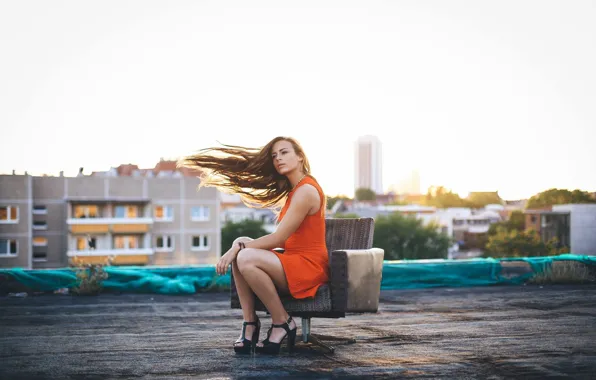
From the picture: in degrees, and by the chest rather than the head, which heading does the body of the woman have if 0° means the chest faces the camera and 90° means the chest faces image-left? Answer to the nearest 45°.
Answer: approximately 90°

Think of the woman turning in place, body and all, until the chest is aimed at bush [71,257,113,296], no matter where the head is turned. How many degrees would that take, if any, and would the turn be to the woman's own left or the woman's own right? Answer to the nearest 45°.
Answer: approximately 45° to the woman's own right

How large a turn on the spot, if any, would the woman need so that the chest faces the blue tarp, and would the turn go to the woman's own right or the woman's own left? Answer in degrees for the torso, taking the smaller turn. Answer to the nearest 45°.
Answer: approximately 90° to the woman's own right
